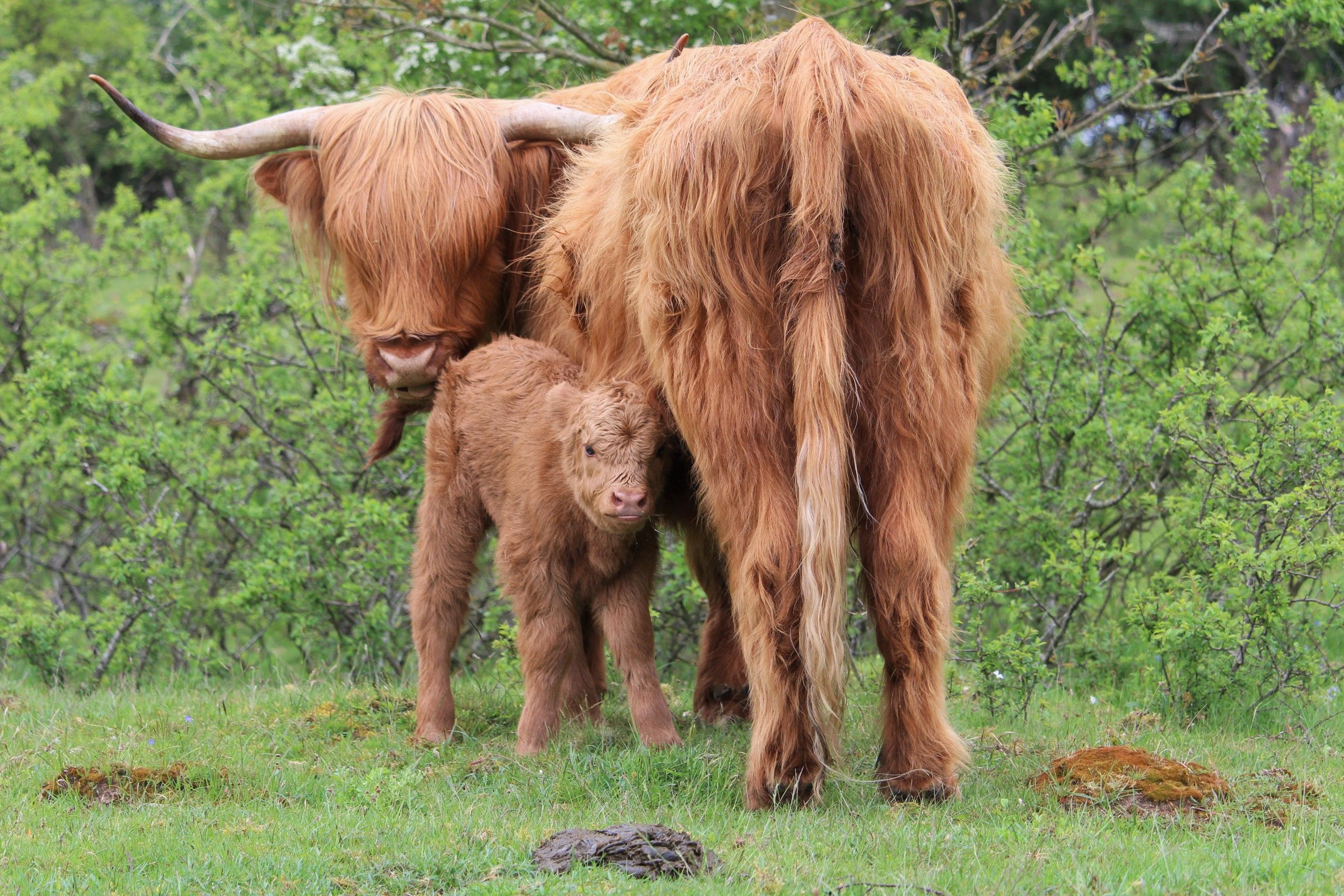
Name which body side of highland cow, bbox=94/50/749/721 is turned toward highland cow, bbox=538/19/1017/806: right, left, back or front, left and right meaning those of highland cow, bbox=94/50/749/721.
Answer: left

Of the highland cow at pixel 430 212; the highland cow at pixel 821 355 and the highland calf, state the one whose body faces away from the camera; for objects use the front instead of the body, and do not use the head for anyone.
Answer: the highland cow at pixel 821 355

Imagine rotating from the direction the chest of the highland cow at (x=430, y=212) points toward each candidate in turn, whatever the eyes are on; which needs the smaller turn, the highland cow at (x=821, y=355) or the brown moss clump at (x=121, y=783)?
the brown moss clump

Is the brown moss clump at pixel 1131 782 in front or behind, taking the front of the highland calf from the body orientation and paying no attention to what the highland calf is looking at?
in front

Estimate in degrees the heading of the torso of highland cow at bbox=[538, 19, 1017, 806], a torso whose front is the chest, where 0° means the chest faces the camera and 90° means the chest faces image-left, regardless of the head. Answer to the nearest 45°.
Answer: approximately 180°

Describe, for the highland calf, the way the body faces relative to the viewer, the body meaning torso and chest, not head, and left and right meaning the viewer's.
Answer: facing the viewer and to the right of the viewer

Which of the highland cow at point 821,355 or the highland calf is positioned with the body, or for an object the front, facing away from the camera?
the highland cow

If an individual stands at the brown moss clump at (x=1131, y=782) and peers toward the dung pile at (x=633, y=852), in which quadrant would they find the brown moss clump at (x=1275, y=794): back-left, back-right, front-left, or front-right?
back-left

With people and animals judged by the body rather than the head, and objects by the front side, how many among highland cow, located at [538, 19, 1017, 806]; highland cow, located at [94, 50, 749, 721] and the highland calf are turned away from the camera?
1

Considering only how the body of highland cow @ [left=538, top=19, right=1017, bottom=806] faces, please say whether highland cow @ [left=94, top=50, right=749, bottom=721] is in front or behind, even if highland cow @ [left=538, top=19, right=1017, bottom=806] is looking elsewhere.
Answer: in front
